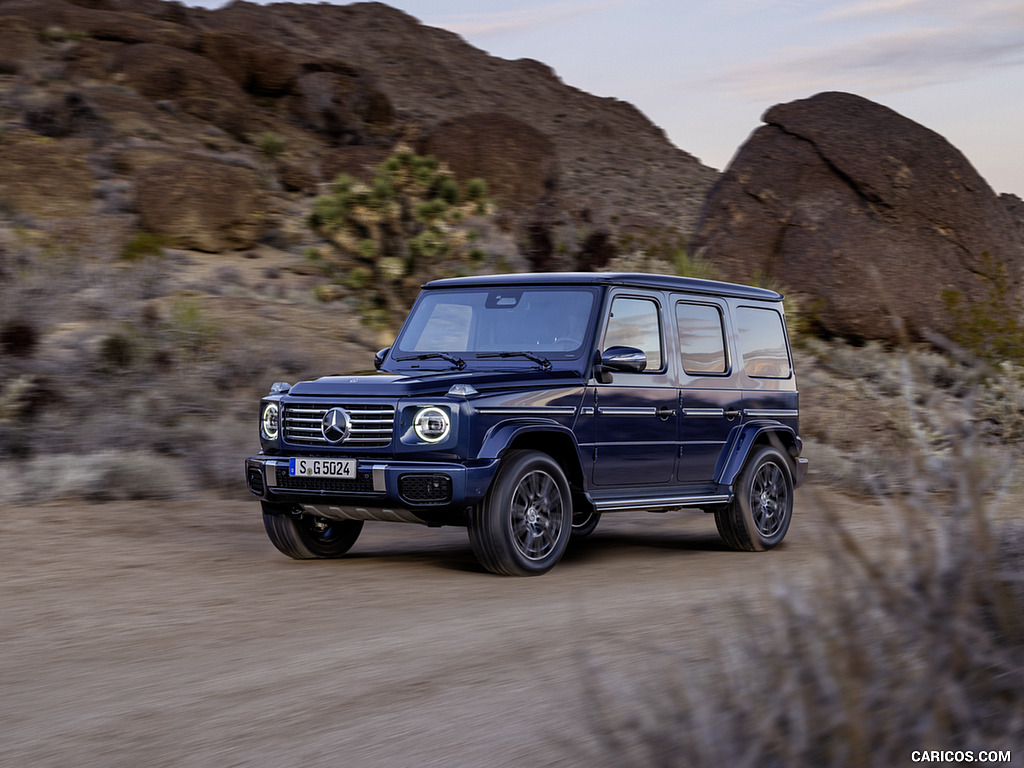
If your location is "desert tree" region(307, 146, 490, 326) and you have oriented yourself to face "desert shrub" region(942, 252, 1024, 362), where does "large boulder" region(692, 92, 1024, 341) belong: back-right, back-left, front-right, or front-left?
front-left

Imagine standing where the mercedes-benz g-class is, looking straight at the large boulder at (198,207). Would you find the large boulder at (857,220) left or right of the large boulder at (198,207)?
right

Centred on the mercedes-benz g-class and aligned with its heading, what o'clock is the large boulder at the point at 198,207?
The large boulder is roughly at 4 o'clock from the mercedes-benz g-class.

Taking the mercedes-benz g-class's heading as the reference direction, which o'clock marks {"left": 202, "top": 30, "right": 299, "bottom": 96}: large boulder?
The large boulder is roughly at 4 o'clock from the mercedes-benz g-class.

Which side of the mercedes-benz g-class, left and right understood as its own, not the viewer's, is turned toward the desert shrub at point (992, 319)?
back

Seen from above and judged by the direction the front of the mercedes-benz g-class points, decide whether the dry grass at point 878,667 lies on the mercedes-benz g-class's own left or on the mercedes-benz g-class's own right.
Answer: on the mercedes-benz g-class's own left

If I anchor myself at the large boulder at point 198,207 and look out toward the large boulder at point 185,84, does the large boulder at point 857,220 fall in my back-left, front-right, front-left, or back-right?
back-right

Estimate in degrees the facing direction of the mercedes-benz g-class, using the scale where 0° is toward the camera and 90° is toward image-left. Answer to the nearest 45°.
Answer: approximately 45°

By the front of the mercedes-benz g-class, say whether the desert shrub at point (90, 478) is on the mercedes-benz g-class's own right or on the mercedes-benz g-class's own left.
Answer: on the mercedes-benz g-class's own right

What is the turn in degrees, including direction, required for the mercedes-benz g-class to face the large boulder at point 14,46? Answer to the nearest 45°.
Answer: approximately 90° to its right

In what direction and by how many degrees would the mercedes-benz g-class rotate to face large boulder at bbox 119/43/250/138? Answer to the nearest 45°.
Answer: approximately 135° to its right

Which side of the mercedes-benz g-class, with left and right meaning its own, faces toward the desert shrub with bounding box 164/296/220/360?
right

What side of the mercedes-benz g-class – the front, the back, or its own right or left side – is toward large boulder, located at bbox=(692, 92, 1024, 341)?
back

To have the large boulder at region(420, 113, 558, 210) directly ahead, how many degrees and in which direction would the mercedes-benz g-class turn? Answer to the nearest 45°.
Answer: approximately 135° to its right

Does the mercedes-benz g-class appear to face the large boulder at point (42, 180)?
no

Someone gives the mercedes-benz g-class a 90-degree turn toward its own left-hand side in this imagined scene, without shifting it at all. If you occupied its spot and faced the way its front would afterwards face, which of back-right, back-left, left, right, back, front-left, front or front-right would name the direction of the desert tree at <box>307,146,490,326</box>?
back-left
